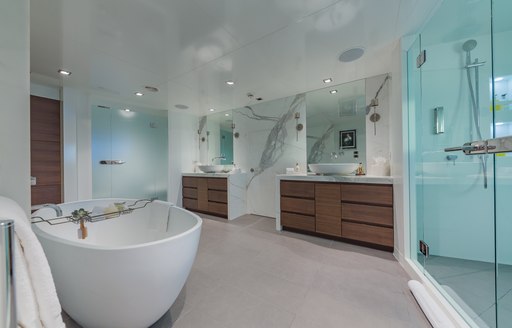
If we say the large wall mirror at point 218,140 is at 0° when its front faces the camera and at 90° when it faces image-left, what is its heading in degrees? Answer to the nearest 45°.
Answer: approximately 45°

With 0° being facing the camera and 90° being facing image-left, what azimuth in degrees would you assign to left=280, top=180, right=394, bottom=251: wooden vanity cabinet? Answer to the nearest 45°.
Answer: approximately 45°

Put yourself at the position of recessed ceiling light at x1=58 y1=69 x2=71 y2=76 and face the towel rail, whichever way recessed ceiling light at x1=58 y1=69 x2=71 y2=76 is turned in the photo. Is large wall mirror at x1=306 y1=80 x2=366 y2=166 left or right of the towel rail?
left

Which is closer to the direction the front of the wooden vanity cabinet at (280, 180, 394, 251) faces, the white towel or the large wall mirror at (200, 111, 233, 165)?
the white towel

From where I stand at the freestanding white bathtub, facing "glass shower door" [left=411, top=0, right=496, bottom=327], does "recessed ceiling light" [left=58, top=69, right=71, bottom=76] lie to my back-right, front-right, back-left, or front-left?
back-left

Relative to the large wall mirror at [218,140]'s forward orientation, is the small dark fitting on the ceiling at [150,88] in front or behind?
in front

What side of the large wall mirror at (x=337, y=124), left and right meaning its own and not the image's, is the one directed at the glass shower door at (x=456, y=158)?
left

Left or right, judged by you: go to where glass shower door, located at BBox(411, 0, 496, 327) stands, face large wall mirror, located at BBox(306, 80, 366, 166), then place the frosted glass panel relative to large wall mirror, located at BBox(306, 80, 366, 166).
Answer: left

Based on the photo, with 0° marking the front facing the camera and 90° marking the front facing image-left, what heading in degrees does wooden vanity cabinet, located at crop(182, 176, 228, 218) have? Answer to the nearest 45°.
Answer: approximately 45°
